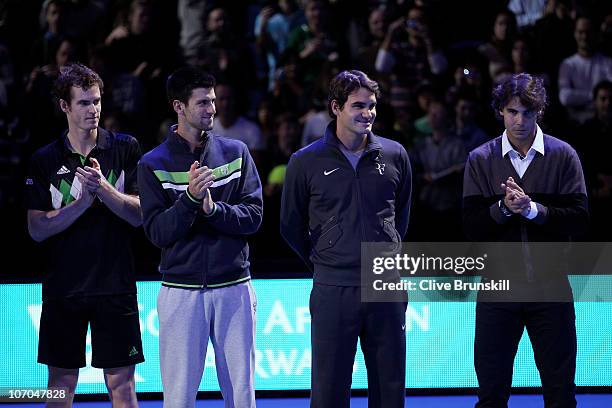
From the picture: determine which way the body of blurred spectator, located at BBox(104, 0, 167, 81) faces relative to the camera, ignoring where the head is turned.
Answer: toward the camera

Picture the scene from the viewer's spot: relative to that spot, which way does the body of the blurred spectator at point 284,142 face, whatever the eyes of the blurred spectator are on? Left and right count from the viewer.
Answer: facing the viewer

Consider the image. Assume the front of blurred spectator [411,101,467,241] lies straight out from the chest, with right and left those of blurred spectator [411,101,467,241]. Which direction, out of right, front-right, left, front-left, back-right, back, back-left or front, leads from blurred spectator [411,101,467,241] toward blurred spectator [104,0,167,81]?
right

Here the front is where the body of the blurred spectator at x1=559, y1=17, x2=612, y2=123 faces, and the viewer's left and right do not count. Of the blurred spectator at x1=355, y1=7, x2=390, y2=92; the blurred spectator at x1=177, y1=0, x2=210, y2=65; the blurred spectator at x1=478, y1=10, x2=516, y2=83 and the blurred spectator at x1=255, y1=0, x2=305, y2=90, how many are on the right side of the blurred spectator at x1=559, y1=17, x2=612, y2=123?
4

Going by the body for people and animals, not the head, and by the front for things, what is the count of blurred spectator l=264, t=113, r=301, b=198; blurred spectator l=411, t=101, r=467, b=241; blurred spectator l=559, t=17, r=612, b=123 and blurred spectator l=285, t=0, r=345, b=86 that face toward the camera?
4

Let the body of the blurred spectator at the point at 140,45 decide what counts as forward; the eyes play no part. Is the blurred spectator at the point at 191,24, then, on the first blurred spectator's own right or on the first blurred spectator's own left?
on the first blurred spectator's own left

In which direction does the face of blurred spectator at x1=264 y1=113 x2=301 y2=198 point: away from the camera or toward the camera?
toward the camera

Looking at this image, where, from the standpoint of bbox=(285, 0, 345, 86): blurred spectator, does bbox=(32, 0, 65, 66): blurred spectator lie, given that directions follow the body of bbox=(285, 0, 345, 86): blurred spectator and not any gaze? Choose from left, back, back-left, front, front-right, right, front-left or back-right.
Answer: right

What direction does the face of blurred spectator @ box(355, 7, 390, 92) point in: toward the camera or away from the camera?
toward the camera

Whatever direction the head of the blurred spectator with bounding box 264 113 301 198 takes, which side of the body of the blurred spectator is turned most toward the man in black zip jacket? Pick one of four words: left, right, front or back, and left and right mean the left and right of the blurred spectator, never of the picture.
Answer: front

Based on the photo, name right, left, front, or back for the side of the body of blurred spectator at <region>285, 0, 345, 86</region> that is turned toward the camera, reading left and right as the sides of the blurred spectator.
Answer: front

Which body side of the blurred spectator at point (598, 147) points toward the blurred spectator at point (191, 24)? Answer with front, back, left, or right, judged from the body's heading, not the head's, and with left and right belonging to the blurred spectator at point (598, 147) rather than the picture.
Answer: right
